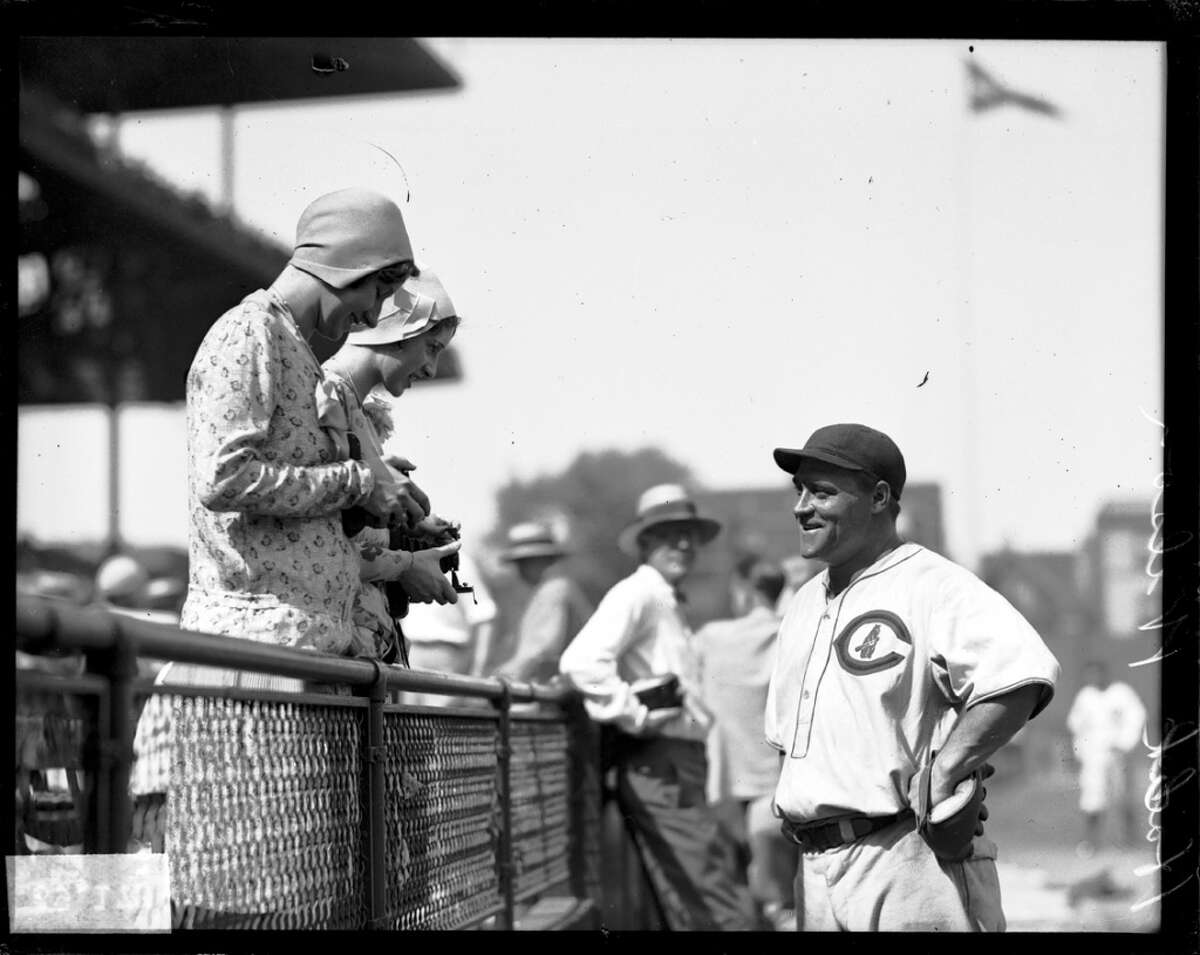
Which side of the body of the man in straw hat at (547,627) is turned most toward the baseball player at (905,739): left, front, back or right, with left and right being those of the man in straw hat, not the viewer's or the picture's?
left

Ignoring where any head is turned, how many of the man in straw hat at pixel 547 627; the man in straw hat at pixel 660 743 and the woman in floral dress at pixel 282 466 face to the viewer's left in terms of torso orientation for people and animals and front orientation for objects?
1

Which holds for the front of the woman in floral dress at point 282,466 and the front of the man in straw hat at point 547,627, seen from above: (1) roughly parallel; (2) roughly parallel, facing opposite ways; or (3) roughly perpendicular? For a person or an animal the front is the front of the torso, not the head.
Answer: roughly parallel, facing opposite ways

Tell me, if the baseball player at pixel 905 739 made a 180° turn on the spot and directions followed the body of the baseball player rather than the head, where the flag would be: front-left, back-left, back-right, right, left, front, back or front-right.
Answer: front-left

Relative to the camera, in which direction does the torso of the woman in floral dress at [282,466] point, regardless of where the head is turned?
to the viewer's right

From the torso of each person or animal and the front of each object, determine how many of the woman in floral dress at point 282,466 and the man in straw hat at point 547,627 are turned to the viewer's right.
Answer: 1

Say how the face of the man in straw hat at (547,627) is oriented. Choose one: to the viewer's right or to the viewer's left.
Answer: to the viewer's left

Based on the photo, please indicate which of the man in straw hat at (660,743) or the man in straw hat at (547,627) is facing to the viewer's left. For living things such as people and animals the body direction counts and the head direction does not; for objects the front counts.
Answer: the man in straw hat at (547,627)

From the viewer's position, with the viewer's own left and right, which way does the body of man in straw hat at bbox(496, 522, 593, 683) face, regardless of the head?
facing to the left of the viewer

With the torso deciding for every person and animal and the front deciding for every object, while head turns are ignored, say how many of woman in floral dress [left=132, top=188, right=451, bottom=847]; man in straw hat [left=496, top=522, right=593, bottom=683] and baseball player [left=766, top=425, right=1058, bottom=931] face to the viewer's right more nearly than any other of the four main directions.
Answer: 1

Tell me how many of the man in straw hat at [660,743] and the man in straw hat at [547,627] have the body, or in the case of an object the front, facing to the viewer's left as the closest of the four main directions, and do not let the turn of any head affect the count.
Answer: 1
